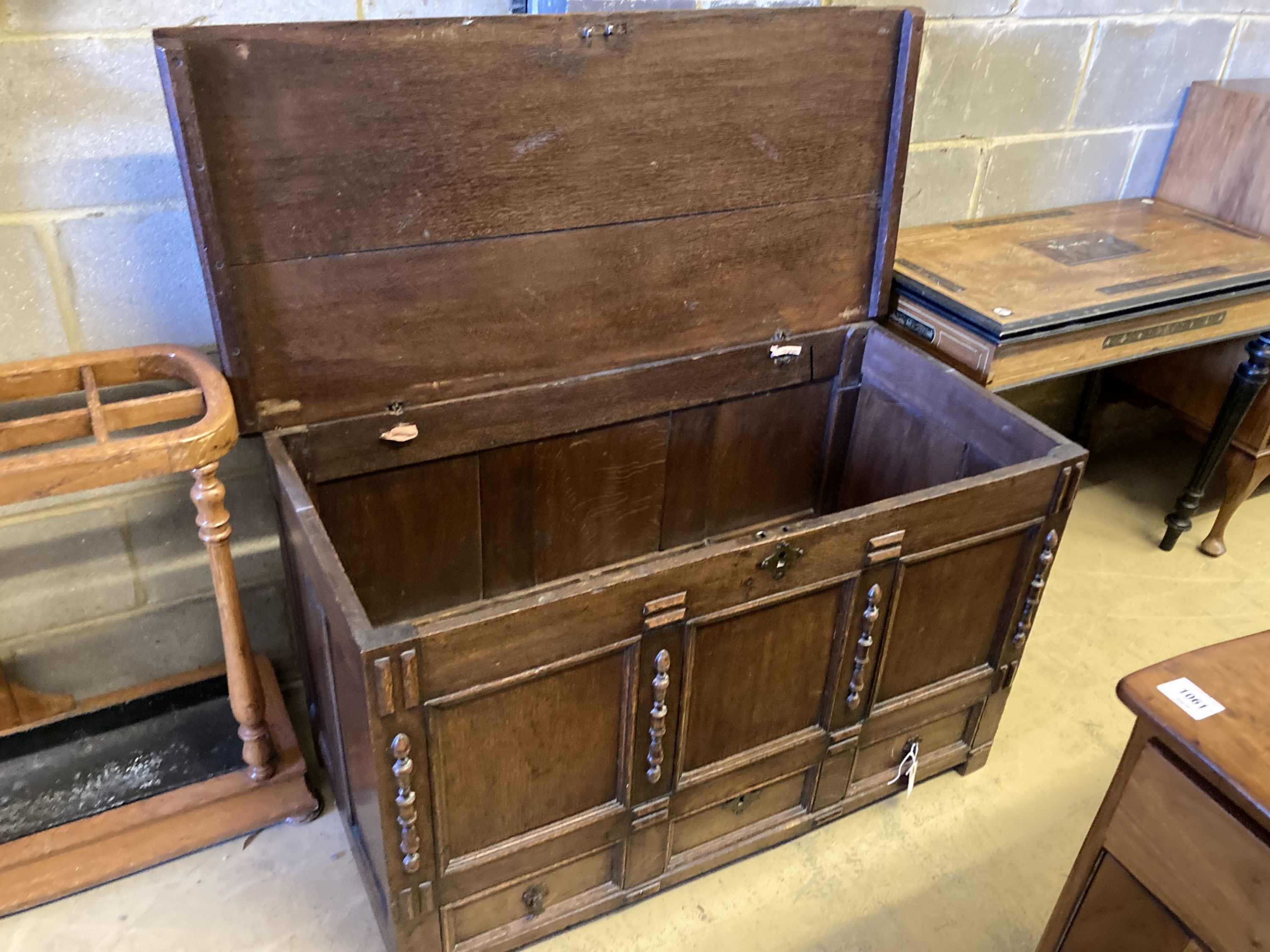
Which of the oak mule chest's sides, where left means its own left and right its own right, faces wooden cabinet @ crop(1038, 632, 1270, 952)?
front

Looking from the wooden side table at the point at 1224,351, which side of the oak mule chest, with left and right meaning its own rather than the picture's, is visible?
left

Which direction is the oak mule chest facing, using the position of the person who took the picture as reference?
facing the viewer and to the right of the viewer
